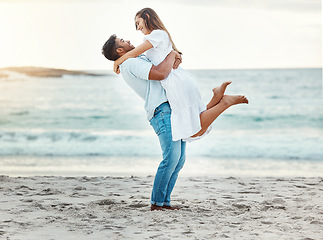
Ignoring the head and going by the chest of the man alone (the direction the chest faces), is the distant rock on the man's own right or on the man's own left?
on the man's own left

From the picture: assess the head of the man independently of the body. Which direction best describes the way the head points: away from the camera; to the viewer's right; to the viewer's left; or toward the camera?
to the viewer's right

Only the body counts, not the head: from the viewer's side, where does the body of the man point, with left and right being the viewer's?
facing to the right of the viewer
